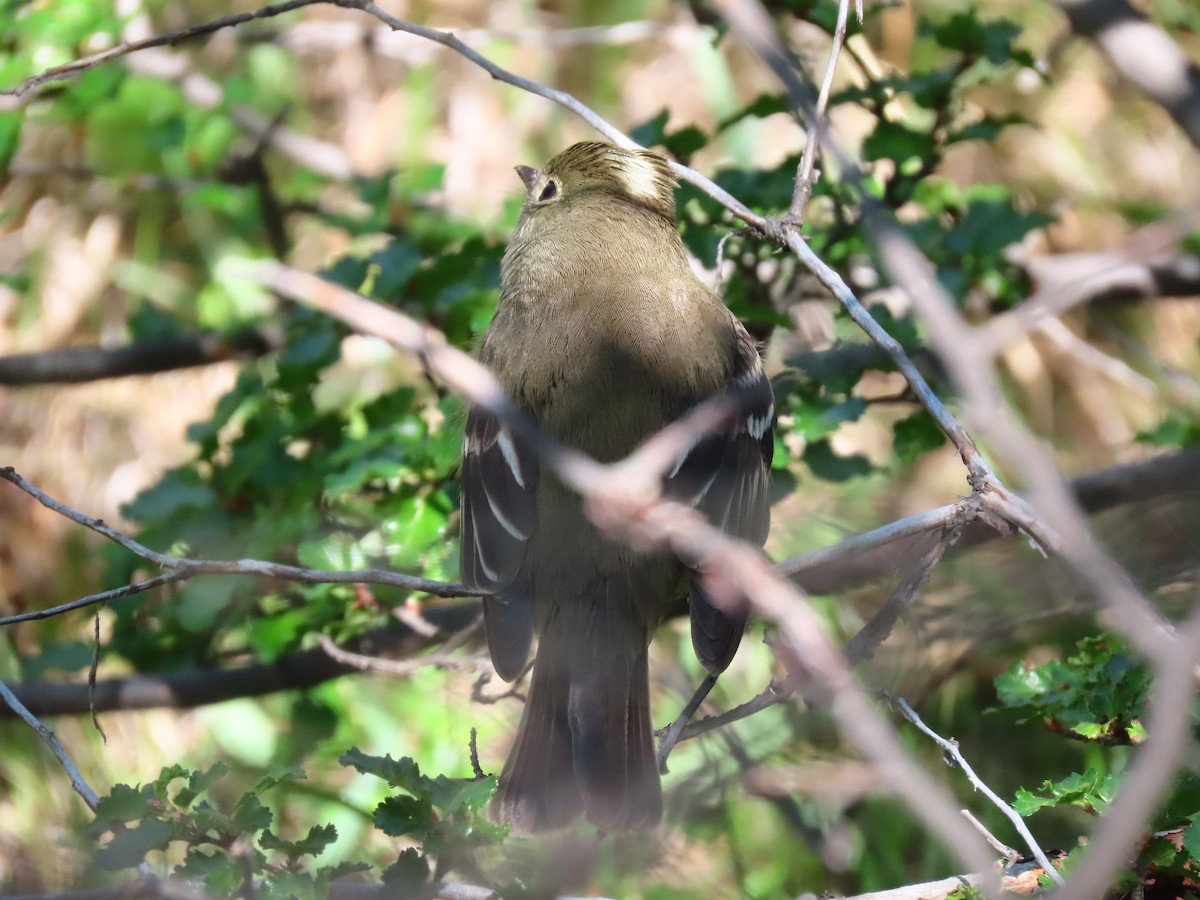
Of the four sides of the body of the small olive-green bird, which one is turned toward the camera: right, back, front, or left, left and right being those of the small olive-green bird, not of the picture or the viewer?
back

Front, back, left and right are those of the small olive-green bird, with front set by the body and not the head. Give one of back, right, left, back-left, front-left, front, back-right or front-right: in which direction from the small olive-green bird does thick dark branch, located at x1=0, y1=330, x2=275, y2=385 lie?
front-left

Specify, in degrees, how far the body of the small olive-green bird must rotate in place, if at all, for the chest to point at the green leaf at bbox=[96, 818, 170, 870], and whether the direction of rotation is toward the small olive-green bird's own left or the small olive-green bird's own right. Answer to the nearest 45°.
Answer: approximately 135° to the small olive-green bird's own left
